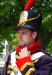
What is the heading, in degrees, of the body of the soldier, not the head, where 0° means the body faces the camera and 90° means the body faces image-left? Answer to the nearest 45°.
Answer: approximately 45°
